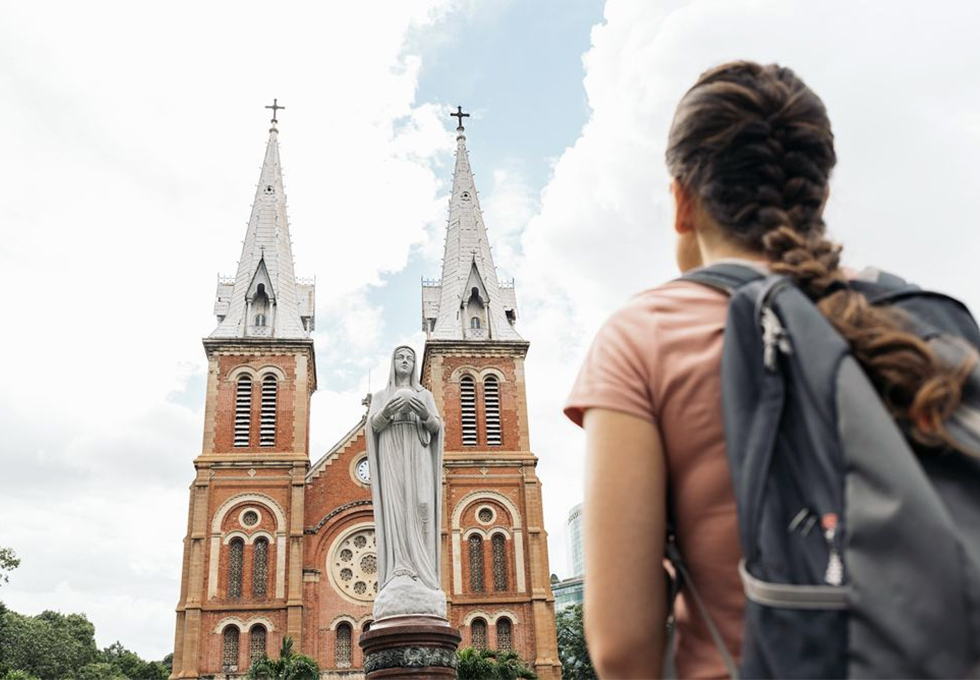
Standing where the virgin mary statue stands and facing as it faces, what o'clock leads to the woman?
The woman is roughly at 12 o'clock from the virgin mary statue.

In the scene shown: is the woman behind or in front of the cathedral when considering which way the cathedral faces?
in front

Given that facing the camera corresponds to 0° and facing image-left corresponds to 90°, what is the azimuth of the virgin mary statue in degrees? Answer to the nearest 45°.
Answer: approximately 0°

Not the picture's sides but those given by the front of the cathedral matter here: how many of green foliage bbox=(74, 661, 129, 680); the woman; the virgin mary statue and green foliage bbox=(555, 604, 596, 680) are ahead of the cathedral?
2

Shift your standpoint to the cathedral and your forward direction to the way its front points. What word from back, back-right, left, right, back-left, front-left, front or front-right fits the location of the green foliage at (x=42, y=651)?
back-right

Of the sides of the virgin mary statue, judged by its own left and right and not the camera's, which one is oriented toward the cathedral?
back

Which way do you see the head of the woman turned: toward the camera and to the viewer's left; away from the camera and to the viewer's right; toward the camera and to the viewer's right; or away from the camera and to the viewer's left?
away from the camera and to the viewer's left

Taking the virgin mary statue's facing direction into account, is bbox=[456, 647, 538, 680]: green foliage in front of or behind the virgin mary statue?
behind

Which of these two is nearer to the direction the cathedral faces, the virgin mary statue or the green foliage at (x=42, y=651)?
the virgin mary statue

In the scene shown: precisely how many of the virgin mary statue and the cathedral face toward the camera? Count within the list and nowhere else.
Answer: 2

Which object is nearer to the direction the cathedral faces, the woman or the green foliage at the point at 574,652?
the woman

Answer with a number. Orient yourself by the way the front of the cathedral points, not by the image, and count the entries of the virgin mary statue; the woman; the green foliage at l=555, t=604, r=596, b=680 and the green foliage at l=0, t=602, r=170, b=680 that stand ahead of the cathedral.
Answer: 2

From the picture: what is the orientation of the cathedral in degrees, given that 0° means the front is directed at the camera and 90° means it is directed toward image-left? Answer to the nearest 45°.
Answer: approximately 0°

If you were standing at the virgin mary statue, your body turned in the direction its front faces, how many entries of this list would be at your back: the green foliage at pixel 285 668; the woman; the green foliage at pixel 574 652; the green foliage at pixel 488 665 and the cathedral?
4
